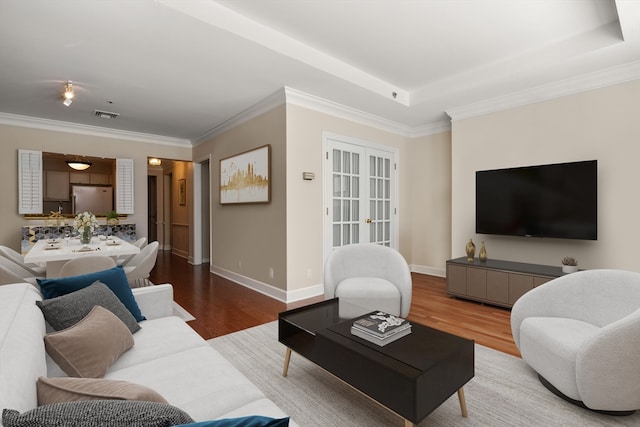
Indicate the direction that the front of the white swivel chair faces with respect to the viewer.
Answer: facing the viewer and to the left of the viewer

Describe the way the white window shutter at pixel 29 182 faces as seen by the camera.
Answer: facing the viewer

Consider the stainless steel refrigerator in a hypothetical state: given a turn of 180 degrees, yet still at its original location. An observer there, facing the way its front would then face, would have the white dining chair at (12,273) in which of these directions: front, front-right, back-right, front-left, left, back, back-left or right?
back

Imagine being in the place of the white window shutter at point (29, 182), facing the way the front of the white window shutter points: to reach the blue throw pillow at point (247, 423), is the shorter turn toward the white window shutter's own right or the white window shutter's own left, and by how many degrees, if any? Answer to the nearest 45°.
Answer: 0° — it already faces it

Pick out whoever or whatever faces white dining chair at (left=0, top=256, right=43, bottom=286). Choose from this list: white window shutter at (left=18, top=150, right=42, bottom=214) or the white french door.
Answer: the white window shutter

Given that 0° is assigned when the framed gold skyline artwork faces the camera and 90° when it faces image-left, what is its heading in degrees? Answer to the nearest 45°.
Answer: approximately 45°

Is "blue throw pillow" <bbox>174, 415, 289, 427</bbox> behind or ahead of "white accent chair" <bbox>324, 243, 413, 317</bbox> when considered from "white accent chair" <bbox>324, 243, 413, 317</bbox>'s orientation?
ahead

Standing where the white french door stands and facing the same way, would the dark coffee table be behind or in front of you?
in front

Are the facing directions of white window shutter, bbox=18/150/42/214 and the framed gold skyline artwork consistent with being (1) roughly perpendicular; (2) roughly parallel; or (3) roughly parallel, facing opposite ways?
roughly perpendicular

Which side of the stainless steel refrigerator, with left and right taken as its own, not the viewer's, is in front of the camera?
front

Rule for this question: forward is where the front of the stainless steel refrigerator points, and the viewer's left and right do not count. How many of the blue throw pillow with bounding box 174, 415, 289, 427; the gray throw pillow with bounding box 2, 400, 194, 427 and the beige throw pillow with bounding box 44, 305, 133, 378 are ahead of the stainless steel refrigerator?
3

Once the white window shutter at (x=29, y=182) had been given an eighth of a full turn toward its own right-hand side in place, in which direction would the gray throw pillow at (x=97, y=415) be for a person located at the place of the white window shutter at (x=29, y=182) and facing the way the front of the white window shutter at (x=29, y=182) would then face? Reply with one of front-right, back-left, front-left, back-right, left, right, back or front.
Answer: front-left

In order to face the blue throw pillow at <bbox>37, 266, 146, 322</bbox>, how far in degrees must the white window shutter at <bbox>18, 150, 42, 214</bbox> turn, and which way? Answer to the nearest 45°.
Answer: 0° — it already faces it

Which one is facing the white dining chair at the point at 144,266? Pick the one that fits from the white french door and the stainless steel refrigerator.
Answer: the stainless steel refrigerator

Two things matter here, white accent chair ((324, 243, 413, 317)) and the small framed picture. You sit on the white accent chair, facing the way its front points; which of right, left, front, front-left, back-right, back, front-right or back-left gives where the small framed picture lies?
back-right

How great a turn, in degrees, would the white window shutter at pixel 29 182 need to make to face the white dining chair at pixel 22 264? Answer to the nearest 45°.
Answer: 0° — it already faces it
